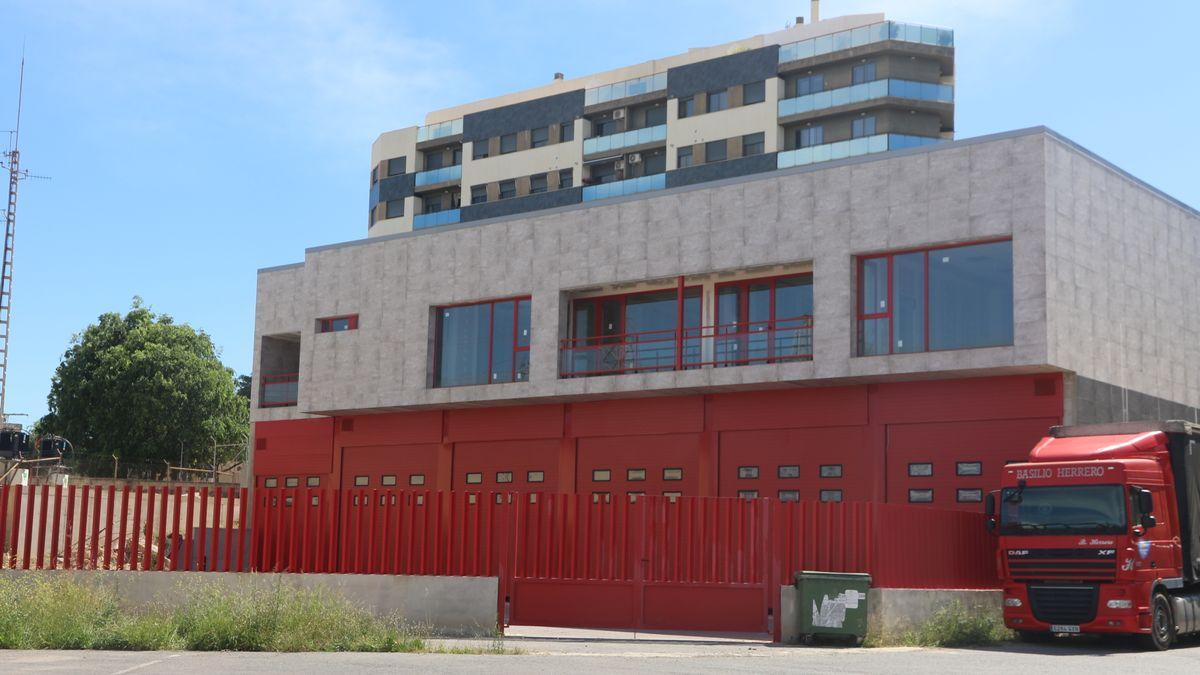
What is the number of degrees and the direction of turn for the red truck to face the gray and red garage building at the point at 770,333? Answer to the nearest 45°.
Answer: approximately 90° to its right

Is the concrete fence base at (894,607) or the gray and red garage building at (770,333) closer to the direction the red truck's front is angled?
the concrete fence base

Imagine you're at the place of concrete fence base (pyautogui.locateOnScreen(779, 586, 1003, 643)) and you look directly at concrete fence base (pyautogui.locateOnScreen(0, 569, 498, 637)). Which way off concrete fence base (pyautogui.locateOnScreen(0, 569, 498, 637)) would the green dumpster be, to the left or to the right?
left

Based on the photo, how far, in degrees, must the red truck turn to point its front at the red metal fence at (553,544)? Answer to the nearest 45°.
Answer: approximately 45° to its right

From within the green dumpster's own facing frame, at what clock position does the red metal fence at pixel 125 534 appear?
The red metal fence is roughly at 3 o'clock from the green dumpster.

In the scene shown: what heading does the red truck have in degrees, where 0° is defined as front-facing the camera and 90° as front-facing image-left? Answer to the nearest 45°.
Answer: approximately 45°

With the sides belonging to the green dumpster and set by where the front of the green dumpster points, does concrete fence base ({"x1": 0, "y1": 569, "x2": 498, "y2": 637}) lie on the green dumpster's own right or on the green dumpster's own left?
on the green dumpster's own right

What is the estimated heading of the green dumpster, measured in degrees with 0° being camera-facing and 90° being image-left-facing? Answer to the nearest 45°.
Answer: approximately 0°

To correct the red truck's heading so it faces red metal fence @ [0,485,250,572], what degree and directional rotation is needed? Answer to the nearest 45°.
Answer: approximately 45° to its right

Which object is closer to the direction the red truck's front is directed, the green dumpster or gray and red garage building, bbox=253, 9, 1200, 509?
the green dumpster

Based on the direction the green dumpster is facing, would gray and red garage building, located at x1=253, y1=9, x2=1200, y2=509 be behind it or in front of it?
behind
